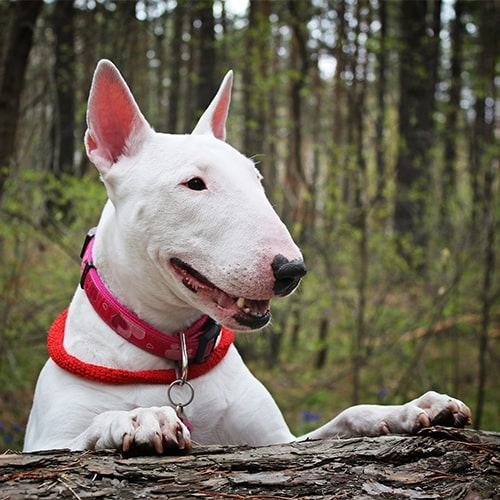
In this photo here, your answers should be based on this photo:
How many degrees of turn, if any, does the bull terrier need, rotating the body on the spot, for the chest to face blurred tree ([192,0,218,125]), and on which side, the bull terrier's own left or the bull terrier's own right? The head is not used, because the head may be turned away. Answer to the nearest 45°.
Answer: approximately 135° to the bull terrier's own left

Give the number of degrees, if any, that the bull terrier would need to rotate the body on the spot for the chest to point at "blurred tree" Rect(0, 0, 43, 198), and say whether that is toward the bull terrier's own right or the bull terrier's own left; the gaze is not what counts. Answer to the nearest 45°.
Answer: approximately 180°

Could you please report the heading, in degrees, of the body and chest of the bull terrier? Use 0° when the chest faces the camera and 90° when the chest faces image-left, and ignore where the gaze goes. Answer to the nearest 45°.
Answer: approximately 315°

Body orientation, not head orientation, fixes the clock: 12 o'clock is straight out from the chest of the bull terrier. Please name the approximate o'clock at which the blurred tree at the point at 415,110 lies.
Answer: The blurred tree is roughly at 8 o'clock from the bull terrier.
